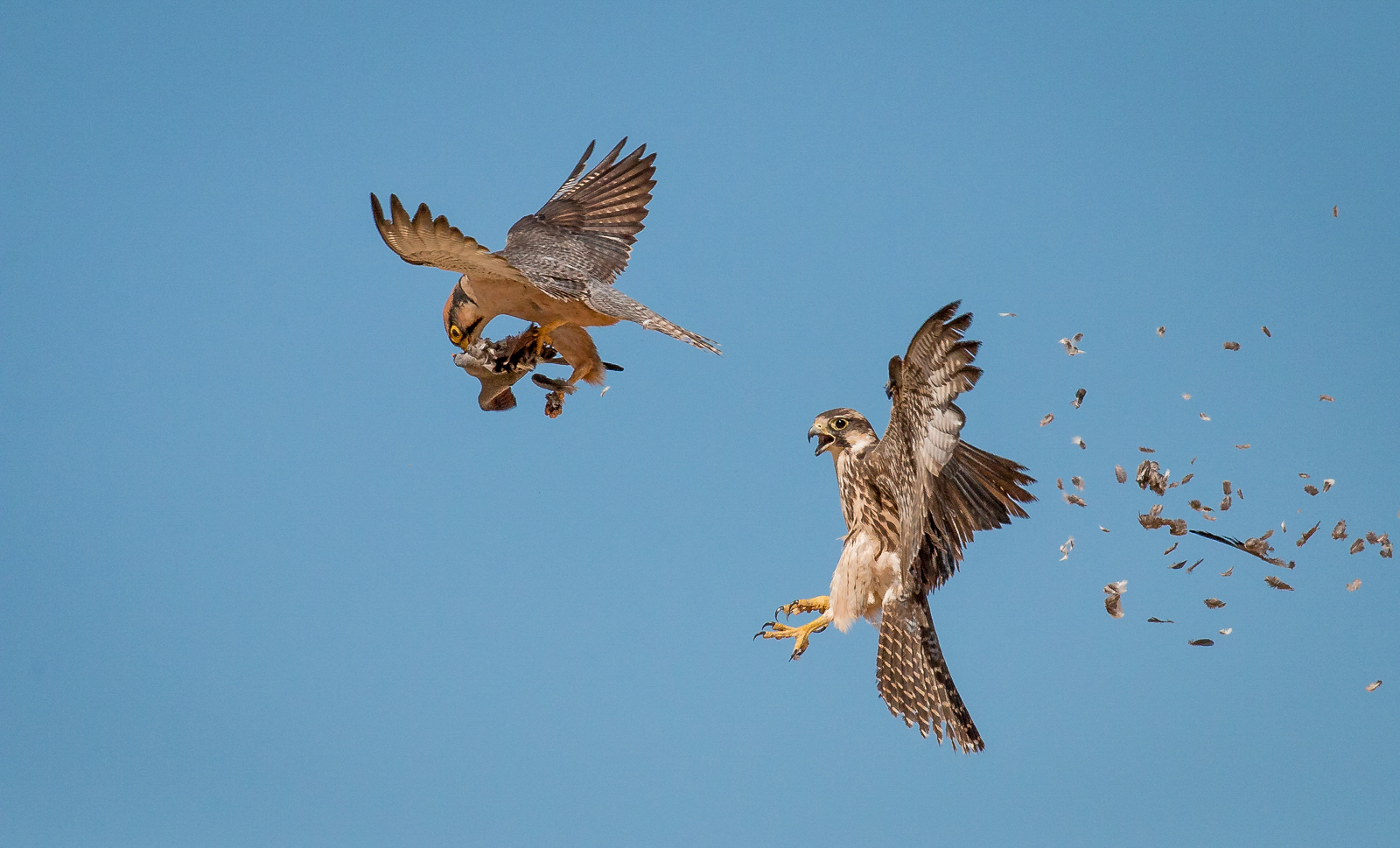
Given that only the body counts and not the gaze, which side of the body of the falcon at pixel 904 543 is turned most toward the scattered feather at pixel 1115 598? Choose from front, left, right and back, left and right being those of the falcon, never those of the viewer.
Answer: back

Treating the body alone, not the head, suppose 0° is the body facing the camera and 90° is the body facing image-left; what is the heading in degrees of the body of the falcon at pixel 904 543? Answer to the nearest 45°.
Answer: approximately 90°

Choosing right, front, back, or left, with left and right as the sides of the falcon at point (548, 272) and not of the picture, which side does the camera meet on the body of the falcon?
left

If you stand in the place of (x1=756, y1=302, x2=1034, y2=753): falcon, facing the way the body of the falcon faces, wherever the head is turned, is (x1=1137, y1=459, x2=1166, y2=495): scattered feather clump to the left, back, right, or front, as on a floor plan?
back

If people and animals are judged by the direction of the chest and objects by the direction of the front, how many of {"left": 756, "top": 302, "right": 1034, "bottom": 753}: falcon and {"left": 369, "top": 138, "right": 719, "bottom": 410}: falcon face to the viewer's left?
2

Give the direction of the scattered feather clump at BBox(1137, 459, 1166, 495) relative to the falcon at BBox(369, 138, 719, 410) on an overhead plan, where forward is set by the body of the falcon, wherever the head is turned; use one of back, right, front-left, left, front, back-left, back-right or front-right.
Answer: back
